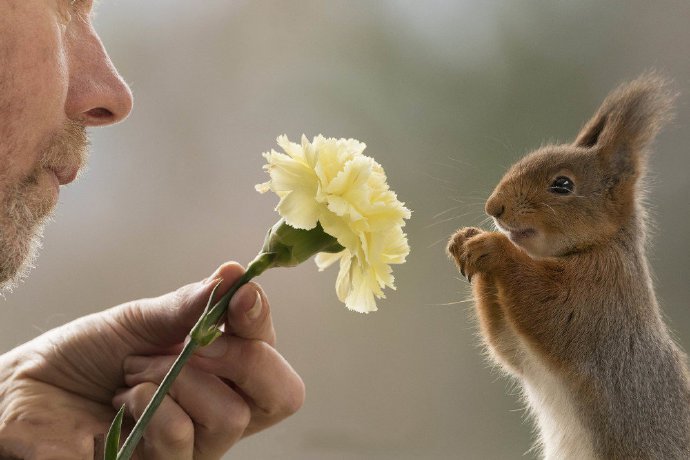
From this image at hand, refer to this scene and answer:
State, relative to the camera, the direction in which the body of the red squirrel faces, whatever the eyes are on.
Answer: to the viewer's left
